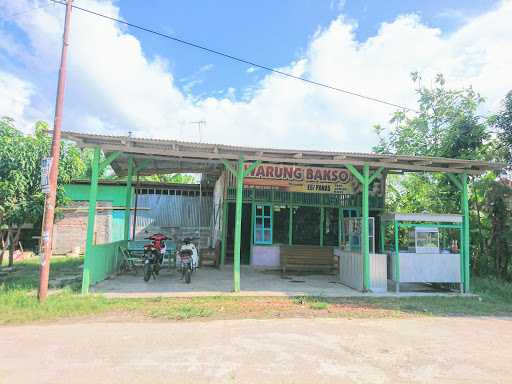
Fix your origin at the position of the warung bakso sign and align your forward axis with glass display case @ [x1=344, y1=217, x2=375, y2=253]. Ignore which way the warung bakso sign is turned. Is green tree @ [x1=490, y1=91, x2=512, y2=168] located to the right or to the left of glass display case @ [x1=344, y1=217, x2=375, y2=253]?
left

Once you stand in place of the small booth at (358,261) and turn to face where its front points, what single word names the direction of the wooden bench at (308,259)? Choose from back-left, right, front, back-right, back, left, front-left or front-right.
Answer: right

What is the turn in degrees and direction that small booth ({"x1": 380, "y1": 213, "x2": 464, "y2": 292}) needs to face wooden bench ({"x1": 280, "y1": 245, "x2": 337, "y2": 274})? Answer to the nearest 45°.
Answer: approximately 135° to its right

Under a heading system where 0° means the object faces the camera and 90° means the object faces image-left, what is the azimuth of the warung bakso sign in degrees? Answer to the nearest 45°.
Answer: approximately 0°

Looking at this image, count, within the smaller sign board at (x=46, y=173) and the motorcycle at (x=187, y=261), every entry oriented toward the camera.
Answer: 1

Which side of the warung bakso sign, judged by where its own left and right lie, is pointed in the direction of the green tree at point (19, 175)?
right

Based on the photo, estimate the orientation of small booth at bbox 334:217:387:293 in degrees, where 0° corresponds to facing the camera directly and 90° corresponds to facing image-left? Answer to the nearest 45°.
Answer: approximately 45°

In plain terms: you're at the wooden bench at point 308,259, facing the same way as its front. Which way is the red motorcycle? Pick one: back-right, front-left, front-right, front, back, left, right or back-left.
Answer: front-right

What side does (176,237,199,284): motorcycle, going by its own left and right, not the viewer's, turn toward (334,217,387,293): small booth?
right

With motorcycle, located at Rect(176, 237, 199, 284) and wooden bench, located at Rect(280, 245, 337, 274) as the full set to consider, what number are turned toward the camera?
2
